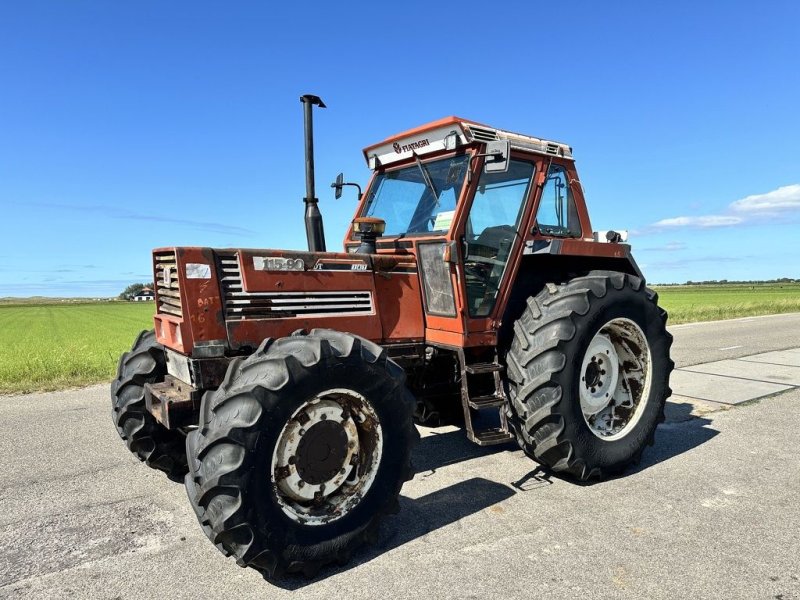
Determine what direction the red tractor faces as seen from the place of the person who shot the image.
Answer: facing the viewer and to the left of the viewer
